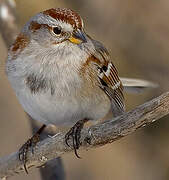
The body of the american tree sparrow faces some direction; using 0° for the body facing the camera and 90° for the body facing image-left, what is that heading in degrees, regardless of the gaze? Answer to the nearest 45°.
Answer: approximately 45°
